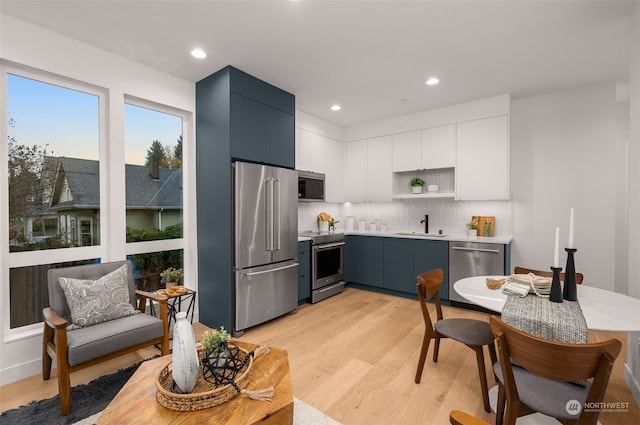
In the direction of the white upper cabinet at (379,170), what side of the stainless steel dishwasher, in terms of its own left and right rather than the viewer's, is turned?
right

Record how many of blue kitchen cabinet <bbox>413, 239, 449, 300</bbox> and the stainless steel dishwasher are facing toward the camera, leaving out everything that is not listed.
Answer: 2

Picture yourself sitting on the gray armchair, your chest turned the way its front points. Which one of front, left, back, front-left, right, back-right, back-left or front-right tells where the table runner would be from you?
front

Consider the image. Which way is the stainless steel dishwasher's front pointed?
toward the camera

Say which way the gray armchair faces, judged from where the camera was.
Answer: facing the viewer and to the right of the viewer

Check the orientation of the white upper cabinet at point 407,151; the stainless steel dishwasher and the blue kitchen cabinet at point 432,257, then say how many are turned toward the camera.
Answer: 3

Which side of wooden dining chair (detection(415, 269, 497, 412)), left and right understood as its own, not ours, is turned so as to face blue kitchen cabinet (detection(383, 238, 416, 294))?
left

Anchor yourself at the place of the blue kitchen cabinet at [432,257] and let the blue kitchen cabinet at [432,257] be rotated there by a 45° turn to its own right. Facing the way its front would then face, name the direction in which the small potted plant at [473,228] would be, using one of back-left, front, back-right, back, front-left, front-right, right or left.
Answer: back

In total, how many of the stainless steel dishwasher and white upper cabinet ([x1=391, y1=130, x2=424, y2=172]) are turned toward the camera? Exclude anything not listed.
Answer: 2
